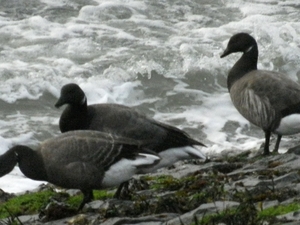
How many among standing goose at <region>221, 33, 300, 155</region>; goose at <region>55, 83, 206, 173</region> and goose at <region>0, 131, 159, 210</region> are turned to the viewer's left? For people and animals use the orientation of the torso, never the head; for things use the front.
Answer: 3

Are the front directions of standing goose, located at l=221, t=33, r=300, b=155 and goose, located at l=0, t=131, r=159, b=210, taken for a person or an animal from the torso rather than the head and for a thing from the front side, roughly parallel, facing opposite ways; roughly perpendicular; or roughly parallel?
roughly parallel

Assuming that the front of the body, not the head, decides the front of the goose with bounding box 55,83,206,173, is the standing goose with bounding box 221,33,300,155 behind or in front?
behind

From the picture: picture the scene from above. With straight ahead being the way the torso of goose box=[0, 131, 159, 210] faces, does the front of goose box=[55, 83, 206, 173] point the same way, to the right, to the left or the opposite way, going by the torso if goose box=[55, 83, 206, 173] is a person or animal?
the same way

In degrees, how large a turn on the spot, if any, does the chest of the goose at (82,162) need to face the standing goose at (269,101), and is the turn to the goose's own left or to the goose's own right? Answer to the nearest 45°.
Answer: approximately 135° to the goose's own right

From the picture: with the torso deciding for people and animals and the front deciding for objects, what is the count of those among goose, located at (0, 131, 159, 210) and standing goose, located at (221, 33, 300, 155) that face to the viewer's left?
2

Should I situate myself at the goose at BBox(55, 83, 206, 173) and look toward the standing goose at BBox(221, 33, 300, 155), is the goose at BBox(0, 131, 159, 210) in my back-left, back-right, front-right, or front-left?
back-right

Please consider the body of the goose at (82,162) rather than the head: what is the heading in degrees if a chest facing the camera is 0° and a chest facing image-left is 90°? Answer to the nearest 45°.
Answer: approximately 90°

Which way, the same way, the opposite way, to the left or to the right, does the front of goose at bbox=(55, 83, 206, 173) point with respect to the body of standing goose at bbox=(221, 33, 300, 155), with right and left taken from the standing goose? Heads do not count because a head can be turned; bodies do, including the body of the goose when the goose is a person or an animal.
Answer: the same way

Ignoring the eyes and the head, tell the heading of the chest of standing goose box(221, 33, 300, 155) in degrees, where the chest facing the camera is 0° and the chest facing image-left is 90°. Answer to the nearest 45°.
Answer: approximately 90°

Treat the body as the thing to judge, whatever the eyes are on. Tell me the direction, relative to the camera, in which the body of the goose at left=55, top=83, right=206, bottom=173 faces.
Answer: to the viewer's left

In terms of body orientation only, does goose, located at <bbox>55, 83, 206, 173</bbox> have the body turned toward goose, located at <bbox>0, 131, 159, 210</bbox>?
no

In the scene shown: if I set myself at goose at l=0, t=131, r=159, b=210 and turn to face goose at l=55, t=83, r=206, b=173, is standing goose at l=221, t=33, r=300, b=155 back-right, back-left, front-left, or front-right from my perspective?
front-right
